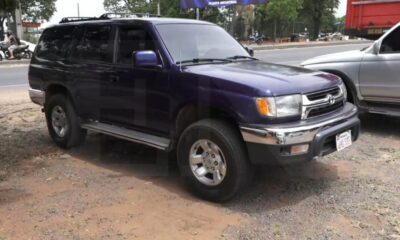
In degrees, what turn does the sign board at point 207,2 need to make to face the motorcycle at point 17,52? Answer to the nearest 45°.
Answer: approximately 45° to its right

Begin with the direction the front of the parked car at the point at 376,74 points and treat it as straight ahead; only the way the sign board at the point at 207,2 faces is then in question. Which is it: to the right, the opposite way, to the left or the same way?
to the left

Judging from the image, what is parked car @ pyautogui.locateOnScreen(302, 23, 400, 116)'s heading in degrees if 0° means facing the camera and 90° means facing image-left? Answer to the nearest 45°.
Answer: approximately 90°

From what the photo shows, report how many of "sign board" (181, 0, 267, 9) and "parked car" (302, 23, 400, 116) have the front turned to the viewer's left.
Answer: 1

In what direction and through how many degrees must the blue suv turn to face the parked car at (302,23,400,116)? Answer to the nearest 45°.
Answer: approximately 90° to its left

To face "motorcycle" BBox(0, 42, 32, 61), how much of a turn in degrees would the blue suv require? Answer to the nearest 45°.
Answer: approximately 180°

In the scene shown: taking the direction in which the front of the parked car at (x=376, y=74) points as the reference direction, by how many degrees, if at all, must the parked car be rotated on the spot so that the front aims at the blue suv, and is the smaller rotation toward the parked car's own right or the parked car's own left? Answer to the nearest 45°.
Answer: approximately 45° to the parked car's own left

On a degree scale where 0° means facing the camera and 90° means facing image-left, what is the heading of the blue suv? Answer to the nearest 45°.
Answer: approximately 315°
